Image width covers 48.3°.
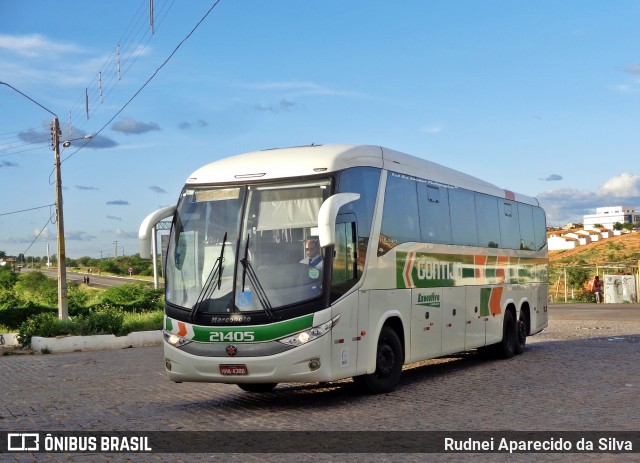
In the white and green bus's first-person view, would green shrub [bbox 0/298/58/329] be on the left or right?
on its right

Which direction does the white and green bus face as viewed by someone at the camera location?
facing the viewer and to the left of the viewer

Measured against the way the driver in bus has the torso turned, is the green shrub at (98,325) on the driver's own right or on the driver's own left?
on the driver's own right

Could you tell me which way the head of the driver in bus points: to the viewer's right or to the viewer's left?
to the viewer's left

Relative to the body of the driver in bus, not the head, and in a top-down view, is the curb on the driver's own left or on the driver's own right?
on the driver's own right

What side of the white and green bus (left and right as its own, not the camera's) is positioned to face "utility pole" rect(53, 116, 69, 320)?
right

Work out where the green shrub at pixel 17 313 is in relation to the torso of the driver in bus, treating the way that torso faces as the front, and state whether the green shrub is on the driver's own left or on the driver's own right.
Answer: on the driver's own right

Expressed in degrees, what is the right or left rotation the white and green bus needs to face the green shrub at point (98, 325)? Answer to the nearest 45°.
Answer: approximately 90° to its right

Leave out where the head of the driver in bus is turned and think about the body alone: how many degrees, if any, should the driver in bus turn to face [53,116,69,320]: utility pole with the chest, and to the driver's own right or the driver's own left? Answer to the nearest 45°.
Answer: approximately 90° to the driver's own right

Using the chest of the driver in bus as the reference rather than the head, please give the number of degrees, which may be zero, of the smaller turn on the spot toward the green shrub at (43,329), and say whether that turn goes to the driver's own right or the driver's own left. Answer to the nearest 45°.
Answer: approximately 90° to the driver's own right
